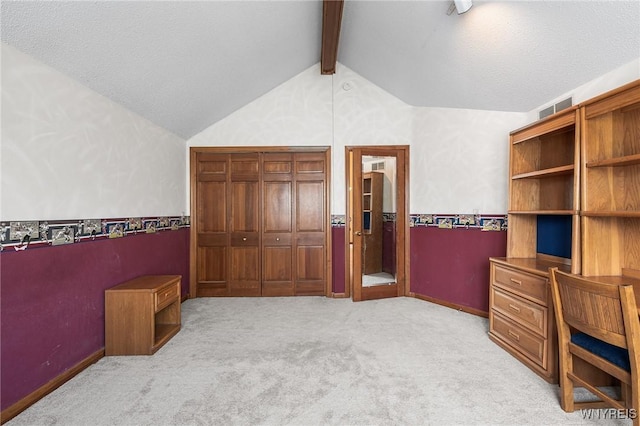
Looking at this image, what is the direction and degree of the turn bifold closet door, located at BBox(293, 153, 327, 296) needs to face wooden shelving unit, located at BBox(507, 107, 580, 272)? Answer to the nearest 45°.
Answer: approximately 45° to its left

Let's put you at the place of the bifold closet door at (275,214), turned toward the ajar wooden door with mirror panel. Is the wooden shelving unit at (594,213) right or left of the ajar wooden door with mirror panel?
right

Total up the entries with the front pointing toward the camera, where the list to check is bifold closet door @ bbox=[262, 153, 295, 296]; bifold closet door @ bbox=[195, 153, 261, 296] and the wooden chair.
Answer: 2

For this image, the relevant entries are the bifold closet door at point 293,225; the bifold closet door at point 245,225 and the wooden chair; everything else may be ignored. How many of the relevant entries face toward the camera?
2

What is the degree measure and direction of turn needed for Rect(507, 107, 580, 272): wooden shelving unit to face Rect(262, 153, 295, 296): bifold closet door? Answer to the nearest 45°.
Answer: approximately 45° to its right

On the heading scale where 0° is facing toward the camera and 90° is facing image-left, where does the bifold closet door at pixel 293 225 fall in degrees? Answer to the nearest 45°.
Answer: approximately 0°

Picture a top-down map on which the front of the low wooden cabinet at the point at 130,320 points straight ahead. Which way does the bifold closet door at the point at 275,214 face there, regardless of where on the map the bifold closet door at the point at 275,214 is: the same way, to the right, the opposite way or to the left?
to the right

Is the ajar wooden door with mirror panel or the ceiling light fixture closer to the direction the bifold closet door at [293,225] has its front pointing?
the ceiling light fixture

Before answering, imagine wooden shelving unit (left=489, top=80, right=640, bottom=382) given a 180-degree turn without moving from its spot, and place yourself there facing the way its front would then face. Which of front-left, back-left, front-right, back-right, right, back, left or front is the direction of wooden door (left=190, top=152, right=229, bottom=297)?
back-left

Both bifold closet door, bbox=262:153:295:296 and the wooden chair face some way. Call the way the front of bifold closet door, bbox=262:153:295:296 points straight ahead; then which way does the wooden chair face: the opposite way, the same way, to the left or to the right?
to the left

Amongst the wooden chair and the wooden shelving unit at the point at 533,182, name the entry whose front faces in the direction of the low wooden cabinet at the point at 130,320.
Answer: the wooden shelving unit

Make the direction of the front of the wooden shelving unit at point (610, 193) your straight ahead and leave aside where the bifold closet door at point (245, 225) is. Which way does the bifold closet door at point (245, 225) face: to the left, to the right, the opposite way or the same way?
to the left

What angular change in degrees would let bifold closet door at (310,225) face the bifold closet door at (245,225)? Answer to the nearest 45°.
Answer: approximately 90° to its right

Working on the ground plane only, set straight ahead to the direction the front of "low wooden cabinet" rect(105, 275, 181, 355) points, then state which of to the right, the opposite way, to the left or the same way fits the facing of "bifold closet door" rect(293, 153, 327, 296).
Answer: to the right

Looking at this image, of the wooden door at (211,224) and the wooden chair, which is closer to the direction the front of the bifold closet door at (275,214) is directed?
the wooden chair

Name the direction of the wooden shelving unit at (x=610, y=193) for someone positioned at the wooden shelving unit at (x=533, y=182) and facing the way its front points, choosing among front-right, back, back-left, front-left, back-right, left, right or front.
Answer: left
